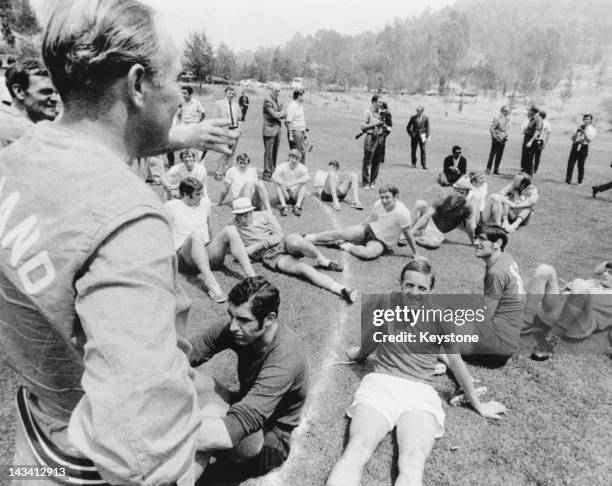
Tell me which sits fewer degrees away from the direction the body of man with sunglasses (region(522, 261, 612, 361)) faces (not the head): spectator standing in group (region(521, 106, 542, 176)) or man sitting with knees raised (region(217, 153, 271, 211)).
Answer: the man sitting with knees raised

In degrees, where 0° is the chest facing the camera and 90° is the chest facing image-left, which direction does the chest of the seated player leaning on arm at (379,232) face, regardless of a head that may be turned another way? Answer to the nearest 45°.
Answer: approximately 45°

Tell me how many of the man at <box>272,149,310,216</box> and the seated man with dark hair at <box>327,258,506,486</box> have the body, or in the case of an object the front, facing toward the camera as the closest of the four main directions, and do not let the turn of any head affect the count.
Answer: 2

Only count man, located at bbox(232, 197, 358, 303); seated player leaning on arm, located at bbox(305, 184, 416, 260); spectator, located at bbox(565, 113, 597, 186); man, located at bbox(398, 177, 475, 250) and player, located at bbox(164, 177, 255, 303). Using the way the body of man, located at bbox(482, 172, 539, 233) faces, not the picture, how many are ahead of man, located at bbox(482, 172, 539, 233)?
4

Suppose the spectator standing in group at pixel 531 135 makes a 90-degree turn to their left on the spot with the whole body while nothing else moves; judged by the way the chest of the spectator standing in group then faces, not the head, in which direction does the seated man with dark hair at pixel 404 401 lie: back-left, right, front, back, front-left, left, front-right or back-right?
front-right

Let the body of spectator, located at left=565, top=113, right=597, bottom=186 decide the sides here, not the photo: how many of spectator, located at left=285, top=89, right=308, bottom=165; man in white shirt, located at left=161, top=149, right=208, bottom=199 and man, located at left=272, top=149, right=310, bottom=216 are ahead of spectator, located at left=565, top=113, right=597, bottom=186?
3

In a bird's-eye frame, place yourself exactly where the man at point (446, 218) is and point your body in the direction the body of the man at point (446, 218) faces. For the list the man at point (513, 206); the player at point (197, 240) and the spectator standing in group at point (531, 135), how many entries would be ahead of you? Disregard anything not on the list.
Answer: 1
